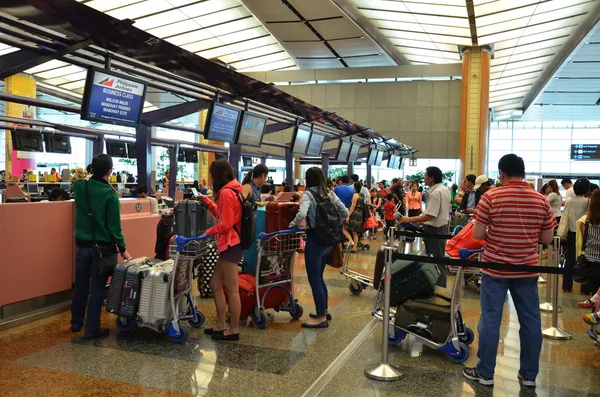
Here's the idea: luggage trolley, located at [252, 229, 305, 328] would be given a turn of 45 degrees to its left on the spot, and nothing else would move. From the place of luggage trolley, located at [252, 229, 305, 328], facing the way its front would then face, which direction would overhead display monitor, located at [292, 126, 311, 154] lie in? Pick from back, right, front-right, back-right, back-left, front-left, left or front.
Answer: right

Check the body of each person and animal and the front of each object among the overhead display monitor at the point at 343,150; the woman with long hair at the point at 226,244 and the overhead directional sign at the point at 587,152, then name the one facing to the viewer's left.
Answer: the woman with long hair

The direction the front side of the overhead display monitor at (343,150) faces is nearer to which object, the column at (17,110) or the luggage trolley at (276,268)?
the luggage trolley

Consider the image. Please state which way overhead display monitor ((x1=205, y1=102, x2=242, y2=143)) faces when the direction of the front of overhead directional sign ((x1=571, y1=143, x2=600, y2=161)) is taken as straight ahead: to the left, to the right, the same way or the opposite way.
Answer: to the left

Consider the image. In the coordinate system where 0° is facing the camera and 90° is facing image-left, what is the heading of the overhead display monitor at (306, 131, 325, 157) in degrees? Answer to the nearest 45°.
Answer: approximately 315°

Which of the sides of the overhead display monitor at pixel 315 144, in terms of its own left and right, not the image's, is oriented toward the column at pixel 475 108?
left

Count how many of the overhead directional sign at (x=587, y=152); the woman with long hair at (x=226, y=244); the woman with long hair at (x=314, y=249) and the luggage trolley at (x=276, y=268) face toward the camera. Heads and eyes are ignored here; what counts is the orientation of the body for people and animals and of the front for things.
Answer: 1

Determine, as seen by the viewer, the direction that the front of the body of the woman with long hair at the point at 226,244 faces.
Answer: to the viewer's left

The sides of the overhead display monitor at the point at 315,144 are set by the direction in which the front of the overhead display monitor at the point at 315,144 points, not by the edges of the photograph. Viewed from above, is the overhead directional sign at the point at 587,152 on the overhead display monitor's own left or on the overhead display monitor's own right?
on the overhead display monitor's own left

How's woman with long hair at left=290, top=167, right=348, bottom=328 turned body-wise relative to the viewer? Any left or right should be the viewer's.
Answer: facing away from the viewer and to the left of the viewer

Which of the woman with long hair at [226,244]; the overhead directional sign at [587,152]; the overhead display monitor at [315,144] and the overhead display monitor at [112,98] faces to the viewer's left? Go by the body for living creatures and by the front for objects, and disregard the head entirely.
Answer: the woman with long hair

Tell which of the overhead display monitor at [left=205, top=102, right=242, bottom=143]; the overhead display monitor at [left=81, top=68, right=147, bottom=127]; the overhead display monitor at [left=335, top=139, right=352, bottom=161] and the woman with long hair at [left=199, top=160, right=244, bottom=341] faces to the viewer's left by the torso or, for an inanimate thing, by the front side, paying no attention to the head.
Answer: the woman with long hair

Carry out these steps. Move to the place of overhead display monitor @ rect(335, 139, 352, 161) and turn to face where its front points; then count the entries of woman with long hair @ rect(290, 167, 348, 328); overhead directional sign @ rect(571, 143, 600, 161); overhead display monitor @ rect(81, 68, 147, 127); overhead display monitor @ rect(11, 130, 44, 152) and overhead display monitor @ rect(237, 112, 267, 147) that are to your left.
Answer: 1

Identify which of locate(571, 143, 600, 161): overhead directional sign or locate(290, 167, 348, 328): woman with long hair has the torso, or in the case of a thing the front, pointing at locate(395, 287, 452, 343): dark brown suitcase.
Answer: the overhead directional sign

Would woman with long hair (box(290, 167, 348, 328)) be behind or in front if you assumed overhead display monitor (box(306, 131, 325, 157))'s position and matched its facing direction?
in front

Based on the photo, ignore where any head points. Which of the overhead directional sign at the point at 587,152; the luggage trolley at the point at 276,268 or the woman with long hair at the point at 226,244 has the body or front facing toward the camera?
the overhead directional sign

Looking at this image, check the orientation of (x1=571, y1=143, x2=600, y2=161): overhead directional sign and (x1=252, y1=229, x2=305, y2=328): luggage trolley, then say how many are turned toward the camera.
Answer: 1
